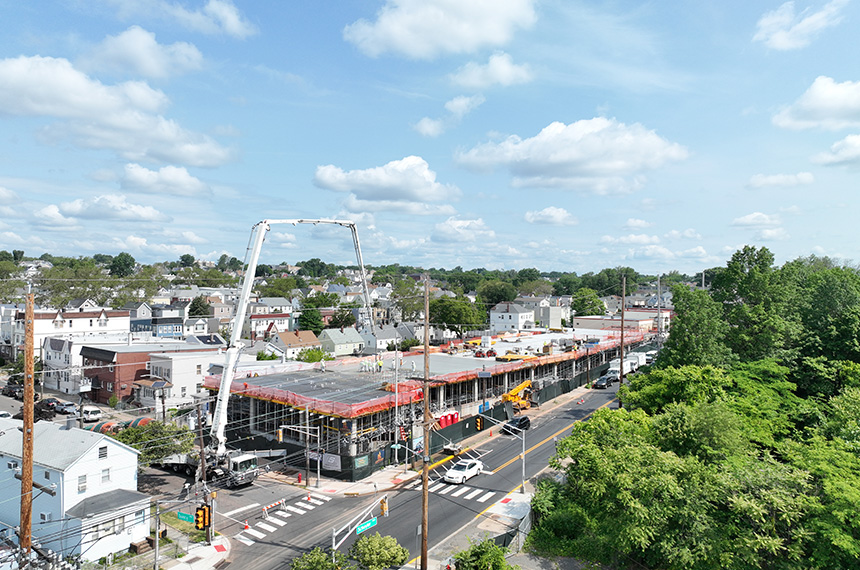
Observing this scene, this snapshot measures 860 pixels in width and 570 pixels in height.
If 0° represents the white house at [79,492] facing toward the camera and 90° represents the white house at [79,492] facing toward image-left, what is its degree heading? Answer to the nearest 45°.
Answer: approximately 315°

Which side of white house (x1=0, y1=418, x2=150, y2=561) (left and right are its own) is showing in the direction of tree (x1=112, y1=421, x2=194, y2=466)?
left

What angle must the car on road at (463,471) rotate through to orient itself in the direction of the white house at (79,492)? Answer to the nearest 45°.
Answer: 0° — it already faces it

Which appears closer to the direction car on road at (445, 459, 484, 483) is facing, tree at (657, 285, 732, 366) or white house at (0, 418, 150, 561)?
the white house

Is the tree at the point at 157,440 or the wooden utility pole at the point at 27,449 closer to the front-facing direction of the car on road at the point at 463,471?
the wooden utility pole

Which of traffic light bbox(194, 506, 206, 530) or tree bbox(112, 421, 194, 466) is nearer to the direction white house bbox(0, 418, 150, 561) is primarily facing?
the traffic light

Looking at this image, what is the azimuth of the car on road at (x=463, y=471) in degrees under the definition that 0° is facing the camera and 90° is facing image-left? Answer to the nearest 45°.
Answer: approximately 45°

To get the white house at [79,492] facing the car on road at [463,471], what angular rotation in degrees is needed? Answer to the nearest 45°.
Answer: approximately 45° to its left

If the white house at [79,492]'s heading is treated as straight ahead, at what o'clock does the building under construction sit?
The building under construction is roughly at 10 o'clock from the white house.

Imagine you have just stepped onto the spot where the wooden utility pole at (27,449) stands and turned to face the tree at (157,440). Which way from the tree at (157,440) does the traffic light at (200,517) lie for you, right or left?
right

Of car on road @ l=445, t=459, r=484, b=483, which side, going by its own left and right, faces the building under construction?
right
